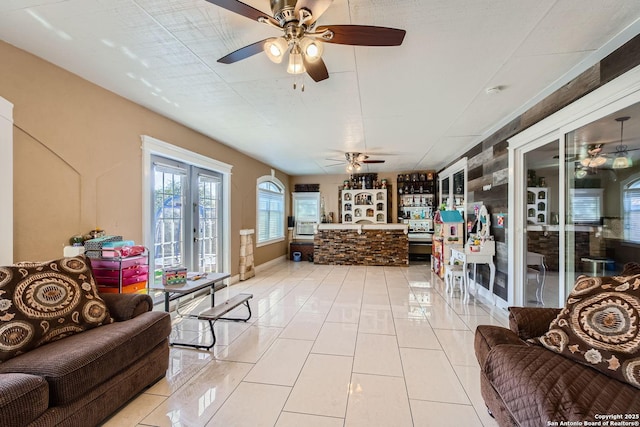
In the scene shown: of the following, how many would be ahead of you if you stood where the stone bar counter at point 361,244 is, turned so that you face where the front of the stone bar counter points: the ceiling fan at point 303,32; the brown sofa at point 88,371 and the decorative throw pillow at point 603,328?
3

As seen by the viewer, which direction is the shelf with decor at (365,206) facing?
toward the camera

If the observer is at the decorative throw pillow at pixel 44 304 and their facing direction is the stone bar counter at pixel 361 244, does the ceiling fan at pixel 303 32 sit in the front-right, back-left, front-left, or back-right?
front-right

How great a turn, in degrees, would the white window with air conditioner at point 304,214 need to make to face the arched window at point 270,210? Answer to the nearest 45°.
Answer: approximately 45° to its right

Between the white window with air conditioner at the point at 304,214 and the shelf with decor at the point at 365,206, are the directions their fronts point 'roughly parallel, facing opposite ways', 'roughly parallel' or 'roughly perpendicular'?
roughly parallel

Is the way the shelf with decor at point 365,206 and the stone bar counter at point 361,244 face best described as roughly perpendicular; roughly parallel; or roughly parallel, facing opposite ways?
roughly parallel

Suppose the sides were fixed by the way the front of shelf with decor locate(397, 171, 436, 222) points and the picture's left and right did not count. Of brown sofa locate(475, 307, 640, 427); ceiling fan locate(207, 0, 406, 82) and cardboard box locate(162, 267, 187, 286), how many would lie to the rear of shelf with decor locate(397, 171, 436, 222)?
0

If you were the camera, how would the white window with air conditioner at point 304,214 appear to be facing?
facing the viewer

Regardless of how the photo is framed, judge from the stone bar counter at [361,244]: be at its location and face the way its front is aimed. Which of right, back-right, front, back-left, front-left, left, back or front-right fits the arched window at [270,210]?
right

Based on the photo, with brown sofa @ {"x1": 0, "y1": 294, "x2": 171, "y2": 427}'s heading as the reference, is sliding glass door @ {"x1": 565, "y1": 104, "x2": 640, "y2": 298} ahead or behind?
ahead

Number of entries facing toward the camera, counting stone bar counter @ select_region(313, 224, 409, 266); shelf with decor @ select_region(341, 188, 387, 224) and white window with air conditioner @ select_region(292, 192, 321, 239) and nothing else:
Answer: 3

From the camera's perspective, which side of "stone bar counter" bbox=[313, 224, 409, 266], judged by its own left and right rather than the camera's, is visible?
front

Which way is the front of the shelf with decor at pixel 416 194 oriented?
toward the camera

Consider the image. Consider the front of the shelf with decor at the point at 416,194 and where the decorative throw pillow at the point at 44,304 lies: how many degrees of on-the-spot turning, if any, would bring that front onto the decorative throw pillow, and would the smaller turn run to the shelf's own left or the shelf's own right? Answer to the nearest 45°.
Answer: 0° — it already faces it

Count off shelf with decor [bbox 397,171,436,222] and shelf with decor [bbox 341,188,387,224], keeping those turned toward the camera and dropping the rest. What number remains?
2

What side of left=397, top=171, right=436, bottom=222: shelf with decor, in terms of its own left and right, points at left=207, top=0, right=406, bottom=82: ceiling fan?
front

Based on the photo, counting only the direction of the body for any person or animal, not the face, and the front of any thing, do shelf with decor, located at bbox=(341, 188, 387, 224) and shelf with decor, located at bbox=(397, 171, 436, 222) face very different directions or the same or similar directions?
same or similar directions
